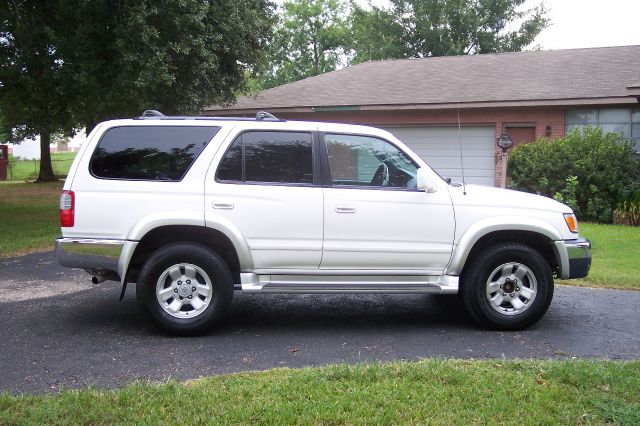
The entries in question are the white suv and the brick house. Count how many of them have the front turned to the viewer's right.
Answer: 1

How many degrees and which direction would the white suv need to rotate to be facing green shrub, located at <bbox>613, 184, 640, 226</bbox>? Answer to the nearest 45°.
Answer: approximately 45° to its left

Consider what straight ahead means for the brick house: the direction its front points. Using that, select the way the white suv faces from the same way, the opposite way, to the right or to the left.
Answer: to the left

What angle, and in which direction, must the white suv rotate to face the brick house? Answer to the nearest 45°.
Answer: approximately 90° to its left

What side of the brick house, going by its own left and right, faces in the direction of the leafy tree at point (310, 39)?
back

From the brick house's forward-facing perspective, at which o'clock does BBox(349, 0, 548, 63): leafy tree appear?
The leafy tree is roughly at 6 o'clock from the brick house.

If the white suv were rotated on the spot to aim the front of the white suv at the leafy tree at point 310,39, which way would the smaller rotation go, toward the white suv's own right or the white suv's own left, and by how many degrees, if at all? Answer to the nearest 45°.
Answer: approximately 90° to the white suv's own left

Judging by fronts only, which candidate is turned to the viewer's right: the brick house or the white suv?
the white suv

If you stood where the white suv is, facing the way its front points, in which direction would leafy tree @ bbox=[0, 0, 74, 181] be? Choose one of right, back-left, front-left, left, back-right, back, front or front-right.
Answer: back-left

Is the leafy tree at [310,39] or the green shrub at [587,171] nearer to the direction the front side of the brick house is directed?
the green shrub

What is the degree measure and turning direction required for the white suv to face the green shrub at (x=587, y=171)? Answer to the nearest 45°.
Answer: approximately 45° to its left

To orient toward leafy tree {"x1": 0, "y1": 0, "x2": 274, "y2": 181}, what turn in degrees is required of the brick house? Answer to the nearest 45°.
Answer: approximately 45° to its right

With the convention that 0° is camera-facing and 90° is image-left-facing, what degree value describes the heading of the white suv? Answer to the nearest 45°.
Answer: approximately 270°
